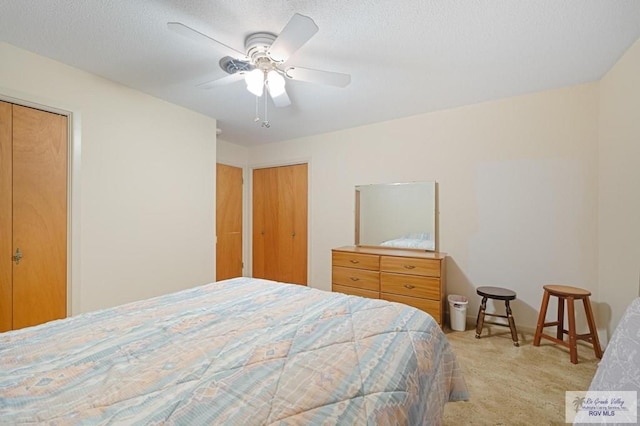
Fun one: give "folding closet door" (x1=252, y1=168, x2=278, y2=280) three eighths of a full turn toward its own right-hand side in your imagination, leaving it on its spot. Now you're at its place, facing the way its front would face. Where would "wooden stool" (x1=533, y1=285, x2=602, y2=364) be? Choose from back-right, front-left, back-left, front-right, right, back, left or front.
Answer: back-right

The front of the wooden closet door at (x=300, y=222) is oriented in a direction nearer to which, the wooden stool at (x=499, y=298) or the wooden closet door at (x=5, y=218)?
the wooden closet door

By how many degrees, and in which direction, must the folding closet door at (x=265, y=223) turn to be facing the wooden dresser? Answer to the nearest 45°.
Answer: approximately 90° to its left

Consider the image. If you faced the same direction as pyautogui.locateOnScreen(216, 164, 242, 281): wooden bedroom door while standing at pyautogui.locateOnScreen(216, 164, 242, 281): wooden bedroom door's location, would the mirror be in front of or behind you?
in front

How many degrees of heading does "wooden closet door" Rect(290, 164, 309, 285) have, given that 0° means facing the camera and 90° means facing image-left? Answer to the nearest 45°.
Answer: approximately 45°

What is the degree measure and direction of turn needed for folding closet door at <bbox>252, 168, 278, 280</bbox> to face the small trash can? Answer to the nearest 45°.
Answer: approximately 90° to its left

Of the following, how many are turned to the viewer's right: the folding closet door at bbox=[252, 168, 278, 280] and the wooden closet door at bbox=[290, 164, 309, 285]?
0

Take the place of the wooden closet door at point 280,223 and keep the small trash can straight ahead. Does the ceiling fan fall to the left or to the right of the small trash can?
right

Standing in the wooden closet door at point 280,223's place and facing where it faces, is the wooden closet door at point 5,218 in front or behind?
in front

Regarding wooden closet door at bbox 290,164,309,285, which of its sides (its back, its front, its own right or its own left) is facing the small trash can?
left

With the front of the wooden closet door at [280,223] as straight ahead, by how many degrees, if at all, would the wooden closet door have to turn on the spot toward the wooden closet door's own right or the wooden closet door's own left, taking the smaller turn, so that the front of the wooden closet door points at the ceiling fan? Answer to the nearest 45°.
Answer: approximately 45° to the wooden closet door's own left

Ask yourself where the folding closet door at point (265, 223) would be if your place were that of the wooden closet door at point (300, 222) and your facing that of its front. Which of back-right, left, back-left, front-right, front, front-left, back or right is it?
right
